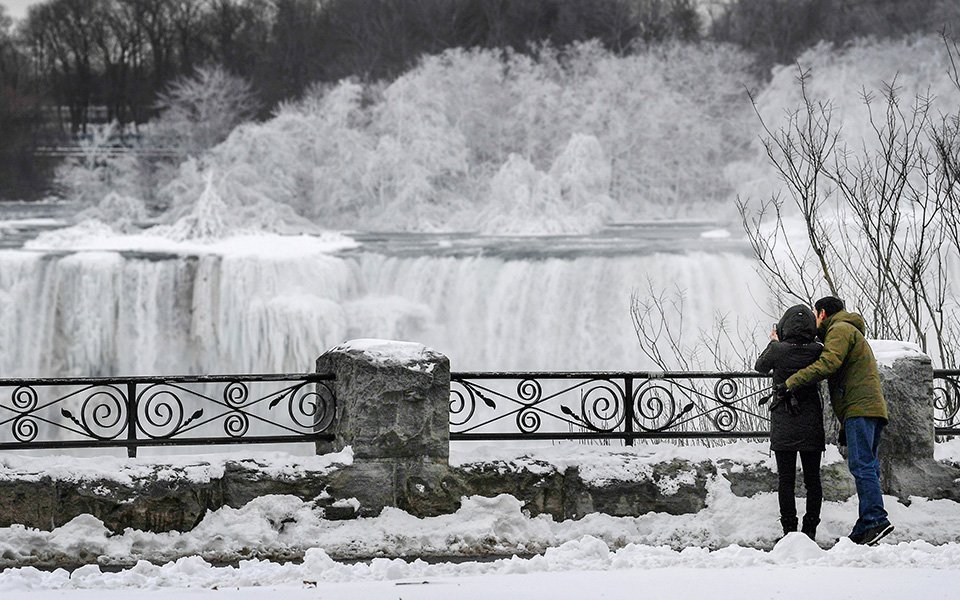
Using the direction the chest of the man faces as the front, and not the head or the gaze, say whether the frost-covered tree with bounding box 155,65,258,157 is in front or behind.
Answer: in front

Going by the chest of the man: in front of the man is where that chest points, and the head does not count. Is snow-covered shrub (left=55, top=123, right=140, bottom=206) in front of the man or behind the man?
in front

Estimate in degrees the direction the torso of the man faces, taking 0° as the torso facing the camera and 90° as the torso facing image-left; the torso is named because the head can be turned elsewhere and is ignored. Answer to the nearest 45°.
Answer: approximately 135°

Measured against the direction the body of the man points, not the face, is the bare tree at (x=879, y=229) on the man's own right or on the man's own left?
on the man's own right

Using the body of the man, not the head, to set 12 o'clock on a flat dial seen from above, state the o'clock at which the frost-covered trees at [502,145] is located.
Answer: The frost-covered trees is roughly at 1 o'clock from the man.

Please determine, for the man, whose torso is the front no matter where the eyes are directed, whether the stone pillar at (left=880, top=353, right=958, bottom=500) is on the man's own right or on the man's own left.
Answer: on the man's own right

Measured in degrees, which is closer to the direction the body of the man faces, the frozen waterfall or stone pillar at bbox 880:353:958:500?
the frozen waterfall

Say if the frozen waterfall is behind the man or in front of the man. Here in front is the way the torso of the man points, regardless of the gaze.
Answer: in front
